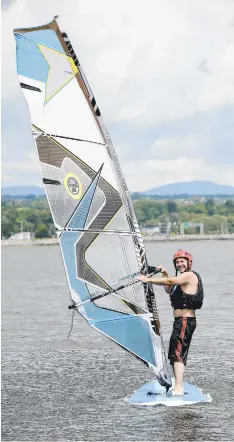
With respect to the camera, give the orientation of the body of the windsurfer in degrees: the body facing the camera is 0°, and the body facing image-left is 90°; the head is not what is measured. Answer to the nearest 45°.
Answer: approximately 90°
